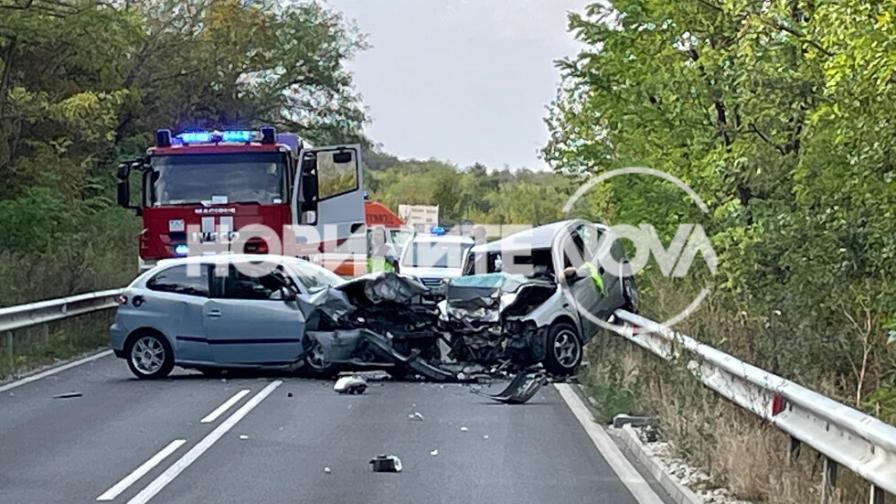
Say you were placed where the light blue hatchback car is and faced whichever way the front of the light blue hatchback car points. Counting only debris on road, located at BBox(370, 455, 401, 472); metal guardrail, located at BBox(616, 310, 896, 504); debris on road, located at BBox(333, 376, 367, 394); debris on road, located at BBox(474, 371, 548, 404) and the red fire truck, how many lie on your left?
1

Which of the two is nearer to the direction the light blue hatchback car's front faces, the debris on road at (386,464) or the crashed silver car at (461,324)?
the crashed silver car

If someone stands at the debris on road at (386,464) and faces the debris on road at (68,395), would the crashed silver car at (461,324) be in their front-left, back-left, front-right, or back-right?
front-right

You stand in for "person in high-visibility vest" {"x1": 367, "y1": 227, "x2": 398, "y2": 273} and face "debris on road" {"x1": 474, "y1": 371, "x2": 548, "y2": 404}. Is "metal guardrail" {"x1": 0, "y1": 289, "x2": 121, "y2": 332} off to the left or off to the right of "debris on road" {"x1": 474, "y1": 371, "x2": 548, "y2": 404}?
right

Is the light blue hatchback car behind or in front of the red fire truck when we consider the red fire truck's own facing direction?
in front

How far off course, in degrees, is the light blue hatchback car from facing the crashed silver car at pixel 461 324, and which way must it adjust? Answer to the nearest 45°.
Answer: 0° — it already faces it

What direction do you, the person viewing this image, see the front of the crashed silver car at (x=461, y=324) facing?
facing the viewer and to the left of the viewer

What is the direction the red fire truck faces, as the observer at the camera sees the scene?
facing the viewer

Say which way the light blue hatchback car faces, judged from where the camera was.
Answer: facing to the right of the viewer

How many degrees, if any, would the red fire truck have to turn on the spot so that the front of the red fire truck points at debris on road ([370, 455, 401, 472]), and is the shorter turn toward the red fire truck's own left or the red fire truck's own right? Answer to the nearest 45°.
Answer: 0° — it already faces it

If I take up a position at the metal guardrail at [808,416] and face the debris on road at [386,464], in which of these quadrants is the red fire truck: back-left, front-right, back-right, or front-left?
front-right

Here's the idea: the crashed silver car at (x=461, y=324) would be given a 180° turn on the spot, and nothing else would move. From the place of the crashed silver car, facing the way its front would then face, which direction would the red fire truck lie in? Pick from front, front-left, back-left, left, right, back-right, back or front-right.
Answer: left

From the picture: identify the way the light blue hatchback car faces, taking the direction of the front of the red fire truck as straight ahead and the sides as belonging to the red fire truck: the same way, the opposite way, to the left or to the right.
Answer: to the left
